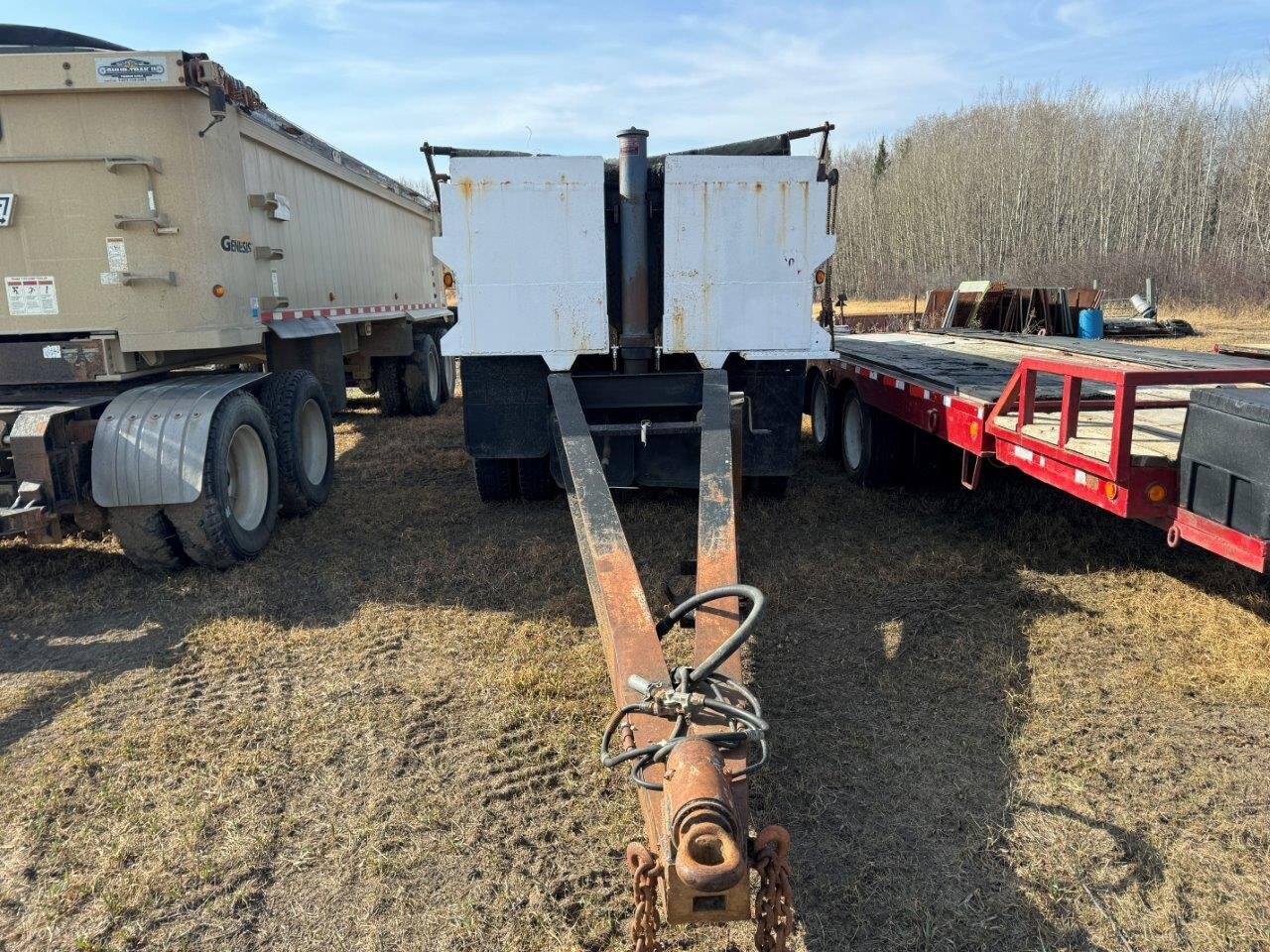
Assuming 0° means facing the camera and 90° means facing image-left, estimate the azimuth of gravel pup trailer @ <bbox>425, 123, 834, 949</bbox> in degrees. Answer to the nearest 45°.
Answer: approximately 0°

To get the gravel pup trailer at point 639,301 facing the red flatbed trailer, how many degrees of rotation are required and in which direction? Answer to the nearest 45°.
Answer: approximately 90° to its left

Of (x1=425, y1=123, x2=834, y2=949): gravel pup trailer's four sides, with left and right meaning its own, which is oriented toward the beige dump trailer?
right

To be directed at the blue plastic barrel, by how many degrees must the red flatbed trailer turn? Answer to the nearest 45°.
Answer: approximately 135° to its left
